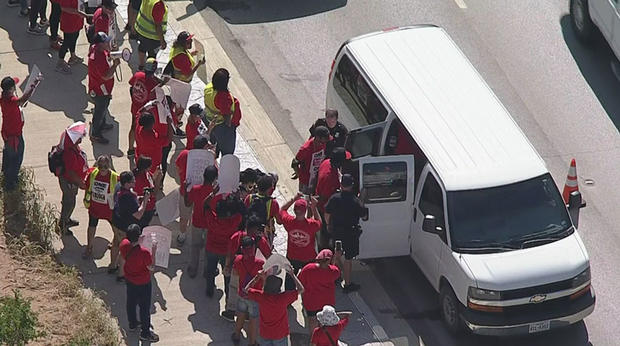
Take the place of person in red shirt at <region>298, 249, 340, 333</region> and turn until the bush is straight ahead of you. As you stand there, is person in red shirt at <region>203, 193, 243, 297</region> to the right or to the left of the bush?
right

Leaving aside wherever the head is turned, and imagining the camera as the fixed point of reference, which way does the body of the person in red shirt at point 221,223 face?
away from the camera

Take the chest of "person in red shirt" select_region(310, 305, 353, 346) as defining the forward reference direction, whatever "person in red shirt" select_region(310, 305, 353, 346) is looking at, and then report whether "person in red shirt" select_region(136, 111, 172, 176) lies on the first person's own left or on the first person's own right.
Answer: on the first person's own left

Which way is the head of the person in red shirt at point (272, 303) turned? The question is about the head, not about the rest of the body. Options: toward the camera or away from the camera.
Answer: away from the camera
